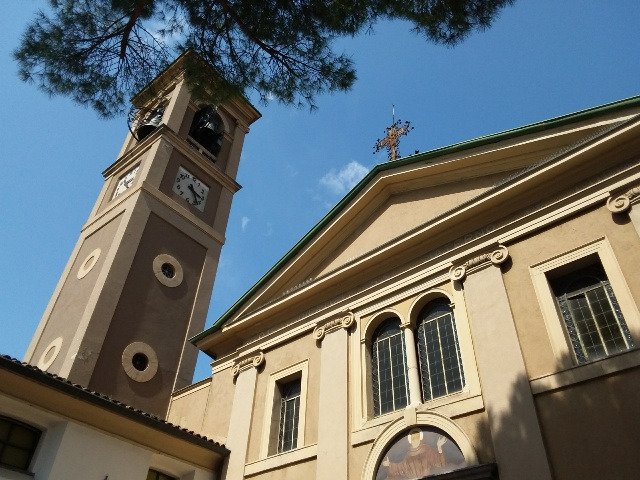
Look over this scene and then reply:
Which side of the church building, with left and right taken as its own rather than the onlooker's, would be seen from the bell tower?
right

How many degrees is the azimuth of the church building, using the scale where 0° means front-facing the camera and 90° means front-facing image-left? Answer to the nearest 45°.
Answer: approximately 45°
